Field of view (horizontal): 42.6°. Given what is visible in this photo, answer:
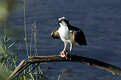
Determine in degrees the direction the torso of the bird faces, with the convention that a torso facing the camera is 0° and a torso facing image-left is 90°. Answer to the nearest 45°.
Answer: approximately 45°
